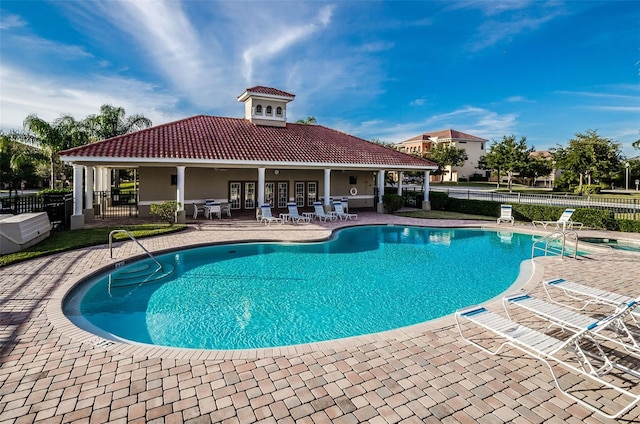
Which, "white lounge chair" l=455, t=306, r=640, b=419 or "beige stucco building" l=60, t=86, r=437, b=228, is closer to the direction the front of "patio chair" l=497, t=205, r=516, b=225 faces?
the white lounge chair

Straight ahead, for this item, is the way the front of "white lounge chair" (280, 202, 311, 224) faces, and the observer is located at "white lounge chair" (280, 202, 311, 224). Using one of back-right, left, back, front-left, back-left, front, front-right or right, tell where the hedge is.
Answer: front-left

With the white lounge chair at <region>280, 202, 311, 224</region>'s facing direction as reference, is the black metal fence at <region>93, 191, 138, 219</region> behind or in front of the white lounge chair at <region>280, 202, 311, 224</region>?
behind

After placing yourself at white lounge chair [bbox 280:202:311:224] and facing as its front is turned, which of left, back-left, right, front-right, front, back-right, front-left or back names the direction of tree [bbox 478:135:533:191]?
left

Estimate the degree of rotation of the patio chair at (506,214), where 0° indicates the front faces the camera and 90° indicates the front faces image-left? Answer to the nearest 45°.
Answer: approximately 0°

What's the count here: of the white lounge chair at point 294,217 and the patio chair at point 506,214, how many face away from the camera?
0

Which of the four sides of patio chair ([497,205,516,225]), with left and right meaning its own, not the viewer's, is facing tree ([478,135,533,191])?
back

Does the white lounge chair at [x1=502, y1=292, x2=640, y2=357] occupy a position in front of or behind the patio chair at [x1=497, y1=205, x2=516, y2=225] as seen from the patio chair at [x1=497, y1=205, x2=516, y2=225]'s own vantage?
in front

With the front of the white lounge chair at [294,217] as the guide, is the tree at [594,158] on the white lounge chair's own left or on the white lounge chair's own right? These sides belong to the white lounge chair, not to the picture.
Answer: on the white lounge chair's own left

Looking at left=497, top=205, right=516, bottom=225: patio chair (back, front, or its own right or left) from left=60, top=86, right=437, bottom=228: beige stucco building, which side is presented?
right

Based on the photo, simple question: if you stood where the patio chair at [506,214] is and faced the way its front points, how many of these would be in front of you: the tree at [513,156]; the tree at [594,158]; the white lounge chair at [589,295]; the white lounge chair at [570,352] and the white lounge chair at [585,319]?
3
